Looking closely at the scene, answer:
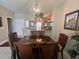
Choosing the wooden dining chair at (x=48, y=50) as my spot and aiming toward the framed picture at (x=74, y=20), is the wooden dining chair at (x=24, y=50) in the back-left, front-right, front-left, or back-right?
back-left

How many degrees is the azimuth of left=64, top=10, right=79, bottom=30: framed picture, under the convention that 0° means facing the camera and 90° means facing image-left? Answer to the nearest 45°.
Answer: approximately 45°

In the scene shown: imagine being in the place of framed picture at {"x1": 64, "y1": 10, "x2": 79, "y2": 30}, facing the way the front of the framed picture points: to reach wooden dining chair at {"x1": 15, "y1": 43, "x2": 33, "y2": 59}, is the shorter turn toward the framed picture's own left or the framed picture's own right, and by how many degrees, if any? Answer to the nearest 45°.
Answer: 0° — it already faces it
